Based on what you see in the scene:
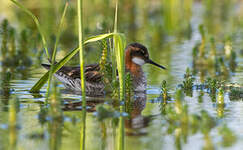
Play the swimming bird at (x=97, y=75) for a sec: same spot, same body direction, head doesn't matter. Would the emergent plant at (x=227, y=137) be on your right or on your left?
on your right

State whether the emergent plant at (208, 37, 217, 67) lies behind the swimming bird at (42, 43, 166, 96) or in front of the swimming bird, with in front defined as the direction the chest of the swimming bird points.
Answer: in front

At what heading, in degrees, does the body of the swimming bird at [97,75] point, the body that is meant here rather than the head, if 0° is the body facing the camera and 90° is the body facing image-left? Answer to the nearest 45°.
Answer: approximately 270°
